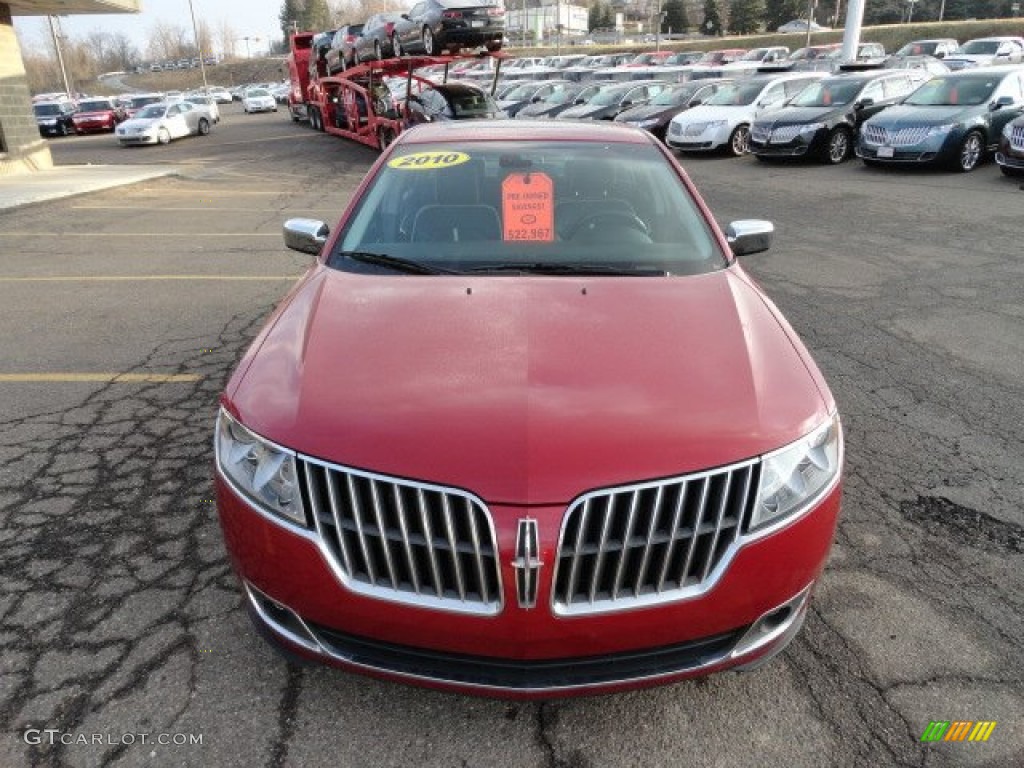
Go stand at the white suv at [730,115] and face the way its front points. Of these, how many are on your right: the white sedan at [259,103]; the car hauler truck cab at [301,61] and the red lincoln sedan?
2

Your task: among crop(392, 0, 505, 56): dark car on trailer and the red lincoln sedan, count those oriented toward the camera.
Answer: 1

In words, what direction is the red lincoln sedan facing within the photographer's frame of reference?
facing the viewer

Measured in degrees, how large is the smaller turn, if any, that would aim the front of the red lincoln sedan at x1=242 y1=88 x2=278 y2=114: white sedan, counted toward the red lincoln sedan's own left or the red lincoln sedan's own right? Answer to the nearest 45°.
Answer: approximately 180°

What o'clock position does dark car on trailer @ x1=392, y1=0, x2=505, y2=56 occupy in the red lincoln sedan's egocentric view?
The dark car on trailer is roughly at 6 o'clock from the red lincoln sedan.

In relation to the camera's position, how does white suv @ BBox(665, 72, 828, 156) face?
facing the viewer and to the left of the viewer

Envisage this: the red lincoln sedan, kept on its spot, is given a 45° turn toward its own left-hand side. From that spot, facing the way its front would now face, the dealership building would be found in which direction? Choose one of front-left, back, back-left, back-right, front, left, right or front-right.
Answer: back

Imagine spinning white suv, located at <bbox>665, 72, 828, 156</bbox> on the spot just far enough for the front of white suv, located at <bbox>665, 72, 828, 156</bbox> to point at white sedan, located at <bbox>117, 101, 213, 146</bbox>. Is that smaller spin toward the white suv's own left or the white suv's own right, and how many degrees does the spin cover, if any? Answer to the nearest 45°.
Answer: approximately 45° to the white suv's own right

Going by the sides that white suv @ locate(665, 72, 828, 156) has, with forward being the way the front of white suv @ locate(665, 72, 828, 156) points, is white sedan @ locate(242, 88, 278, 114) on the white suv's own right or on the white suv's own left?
on the white suv's own right

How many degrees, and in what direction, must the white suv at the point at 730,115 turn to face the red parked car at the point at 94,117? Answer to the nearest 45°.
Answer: approximately 45° to its right

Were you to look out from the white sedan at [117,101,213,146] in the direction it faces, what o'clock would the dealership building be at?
The dealership building is roughly at 11 o'clock from the white sedan.

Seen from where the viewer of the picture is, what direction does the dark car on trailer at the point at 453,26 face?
facing away from the viewer and to the left of the viewer

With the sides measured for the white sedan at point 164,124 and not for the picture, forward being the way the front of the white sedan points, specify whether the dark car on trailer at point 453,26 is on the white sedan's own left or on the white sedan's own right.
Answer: on the white sedan's own left
